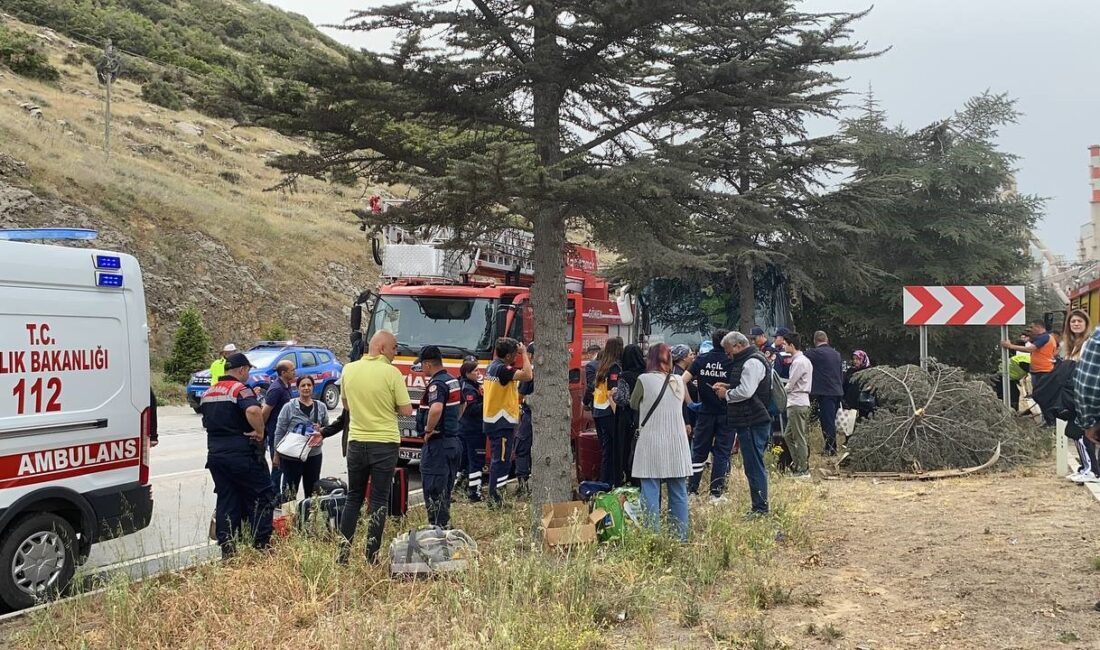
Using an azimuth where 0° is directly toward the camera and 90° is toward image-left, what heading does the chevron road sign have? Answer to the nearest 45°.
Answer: approximately 0°

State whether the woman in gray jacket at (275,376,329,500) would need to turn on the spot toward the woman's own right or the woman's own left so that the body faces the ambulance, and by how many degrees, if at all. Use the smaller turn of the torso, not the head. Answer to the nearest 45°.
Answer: approximately 45° to the woman's own right

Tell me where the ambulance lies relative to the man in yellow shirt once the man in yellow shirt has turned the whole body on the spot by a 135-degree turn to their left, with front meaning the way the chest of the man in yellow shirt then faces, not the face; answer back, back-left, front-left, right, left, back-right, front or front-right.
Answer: front

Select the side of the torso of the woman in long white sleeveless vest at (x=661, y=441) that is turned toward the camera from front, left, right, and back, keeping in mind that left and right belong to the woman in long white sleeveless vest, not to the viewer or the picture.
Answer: back

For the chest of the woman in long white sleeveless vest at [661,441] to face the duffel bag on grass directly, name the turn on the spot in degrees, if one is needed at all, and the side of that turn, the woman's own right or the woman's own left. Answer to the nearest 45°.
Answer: approximately 135° to the woman's own left
